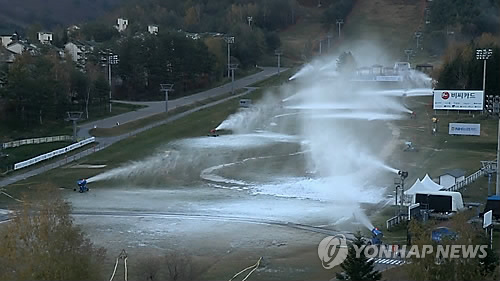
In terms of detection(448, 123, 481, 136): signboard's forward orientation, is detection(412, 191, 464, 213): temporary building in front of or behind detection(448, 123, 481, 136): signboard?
in front

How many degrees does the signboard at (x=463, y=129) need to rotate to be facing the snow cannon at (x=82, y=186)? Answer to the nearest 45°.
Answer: approximately 45° to its right

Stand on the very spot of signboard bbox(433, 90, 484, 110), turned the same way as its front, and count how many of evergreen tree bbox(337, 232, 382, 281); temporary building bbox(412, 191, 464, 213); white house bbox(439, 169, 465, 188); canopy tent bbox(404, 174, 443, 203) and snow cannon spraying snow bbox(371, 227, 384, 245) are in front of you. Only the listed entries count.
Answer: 5

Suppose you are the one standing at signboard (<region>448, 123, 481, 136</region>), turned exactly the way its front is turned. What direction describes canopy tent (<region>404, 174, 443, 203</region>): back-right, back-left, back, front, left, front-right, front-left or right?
front

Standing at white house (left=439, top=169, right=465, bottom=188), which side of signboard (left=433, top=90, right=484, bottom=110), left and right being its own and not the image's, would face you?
front

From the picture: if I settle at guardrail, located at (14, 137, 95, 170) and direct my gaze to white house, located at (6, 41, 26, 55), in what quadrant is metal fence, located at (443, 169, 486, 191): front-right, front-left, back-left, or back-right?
back-right

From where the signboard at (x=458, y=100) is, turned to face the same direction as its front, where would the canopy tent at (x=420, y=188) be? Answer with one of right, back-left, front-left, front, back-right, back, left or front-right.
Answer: front

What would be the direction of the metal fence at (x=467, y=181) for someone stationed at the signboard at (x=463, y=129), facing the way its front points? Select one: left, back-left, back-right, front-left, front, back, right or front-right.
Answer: front

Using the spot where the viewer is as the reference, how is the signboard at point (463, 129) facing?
facing the viewer

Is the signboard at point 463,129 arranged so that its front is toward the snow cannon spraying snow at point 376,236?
yes

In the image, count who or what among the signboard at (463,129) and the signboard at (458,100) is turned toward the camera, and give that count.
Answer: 2

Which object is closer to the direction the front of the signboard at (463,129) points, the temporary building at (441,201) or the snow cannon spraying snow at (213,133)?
the temporary building

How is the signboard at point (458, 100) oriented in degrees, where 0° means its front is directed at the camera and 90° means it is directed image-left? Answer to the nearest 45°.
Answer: approximately 0°
